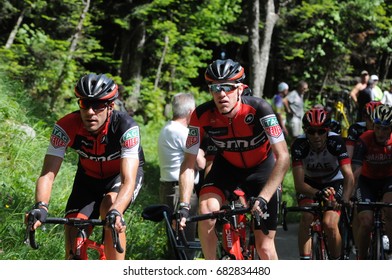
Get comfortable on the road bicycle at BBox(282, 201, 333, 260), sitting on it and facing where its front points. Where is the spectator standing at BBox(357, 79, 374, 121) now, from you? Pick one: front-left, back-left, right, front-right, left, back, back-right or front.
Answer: back

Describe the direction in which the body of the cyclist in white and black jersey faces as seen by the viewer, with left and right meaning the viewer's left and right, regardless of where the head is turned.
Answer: facing the viewer

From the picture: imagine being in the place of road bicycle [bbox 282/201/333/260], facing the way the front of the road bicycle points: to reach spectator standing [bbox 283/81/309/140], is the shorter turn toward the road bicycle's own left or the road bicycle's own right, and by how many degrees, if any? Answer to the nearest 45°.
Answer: approximately 180°

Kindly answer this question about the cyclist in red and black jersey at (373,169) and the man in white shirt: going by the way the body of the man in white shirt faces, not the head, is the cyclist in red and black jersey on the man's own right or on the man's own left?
on the man's own right

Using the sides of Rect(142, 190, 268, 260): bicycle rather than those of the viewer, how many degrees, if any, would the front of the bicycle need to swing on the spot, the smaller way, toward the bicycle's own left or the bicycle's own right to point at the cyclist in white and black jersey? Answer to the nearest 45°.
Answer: approximately 135° to the bicycle's own left

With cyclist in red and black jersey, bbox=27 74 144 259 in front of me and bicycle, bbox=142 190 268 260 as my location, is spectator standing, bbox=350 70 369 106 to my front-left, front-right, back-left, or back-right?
back-right

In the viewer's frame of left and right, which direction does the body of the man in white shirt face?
facing away from the viewer and to the right of the viewer

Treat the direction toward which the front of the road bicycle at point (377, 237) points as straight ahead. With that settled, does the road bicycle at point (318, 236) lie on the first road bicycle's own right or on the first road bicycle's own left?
on the first road bicycle's own right

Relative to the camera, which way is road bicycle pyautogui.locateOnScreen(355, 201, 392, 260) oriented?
toward the camera

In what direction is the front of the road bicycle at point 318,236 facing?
toward the camera

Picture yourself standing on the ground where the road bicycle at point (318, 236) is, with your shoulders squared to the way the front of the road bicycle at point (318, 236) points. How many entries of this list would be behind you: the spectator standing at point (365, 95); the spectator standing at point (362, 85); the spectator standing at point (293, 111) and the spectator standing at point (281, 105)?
4
